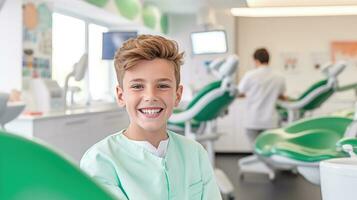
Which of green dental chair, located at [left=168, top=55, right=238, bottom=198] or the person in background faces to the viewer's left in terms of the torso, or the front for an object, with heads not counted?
the green dental chair

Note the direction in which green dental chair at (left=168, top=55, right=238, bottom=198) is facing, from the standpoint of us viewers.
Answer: facing to the left of the viewer

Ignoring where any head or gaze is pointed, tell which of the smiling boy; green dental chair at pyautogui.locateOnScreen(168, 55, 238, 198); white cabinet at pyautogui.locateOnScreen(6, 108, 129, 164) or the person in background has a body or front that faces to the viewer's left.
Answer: the green dental chair

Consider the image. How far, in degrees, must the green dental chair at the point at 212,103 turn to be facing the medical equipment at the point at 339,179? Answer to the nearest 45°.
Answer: approximately 90° to its left

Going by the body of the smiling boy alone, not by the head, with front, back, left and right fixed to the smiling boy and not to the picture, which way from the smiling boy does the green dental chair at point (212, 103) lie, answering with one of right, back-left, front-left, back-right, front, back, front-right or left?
back

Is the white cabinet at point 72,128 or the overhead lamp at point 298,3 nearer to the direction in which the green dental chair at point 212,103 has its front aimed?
the white cabinet

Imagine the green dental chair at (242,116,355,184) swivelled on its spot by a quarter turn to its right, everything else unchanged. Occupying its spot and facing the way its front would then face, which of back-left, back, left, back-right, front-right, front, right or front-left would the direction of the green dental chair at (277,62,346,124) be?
front

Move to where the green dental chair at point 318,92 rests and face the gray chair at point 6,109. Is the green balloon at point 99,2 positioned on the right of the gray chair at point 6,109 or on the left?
right

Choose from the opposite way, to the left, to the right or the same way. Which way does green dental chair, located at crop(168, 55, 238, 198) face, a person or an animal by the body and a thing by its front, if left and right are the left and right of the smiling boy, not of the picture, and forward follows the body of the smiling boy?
to the right

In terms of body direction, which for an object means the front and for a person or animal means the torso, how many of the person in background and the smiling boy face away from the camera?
1

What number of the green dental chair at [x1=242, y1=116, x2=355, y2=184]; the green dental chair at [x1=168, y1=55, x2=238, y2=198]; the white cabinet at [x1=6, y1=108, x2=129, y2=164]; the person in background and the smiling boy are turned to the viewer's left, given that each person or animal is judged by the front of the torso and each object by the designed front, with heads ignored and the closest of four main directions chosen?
2

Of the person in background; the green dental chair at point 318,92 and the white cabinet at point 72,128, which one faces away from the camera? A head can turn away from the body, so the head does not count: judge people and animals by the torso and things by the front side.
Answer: the person in background

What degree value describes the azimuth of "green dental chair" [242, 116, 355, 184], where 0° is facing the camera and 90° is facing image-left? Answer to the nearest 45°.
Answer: approximately 90°

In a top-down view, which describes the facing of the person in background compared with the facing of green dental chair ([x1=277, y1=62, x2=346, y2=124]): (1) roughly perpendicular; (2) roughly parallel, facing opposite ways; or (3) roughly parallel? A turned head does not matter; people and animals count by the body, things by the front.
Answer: roughly perpendicular

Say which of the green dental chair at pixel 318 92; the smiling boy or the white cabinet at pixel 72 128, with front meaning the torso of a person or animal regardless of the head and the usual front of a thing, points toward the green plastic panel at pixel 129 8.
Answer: the green dental chair

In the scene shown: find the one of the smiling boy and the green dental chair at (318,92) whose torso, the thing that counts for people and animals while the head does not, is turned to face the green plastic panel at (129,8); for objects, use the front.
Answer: the green dental chair
